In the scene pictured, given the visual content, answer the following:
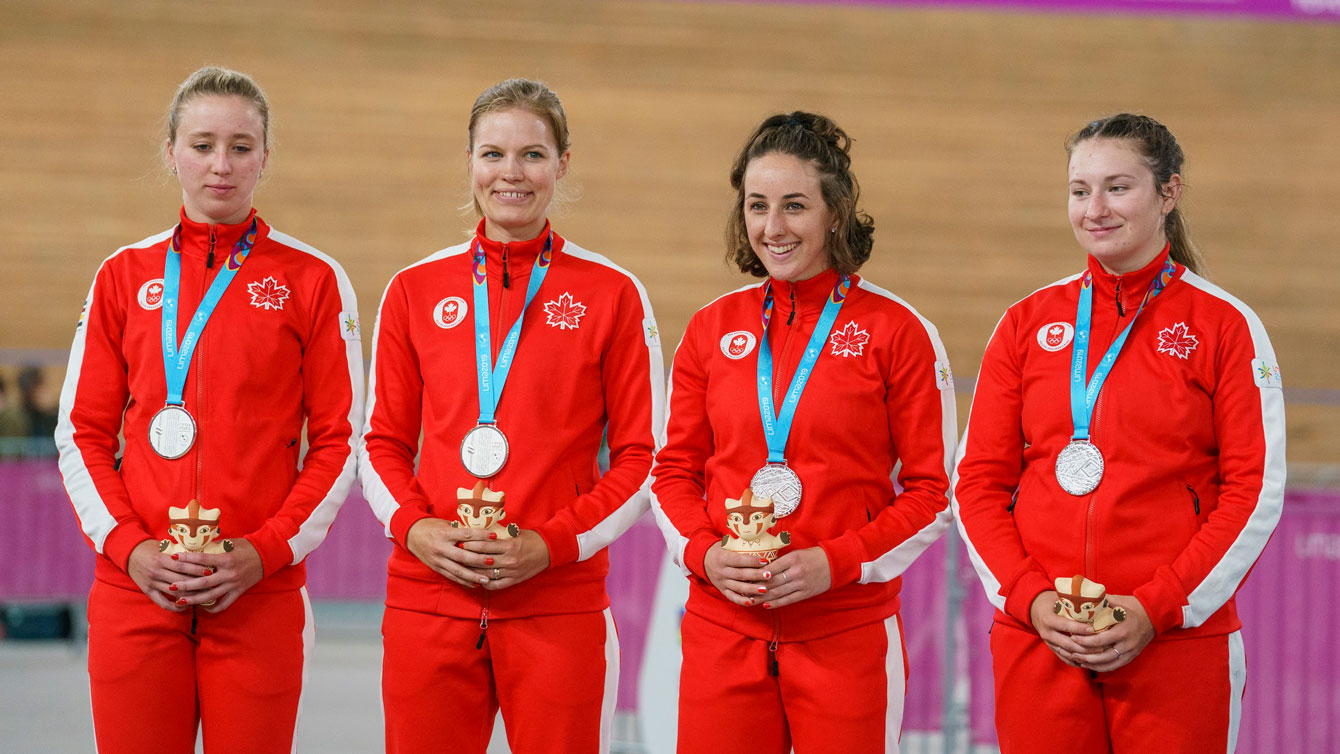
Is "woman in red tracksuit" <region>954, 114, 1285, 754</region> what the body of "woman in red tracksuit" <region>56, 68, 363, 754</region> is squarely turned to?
no

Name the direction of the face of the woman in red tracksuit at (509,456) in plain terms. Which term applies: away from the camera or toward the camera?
toward the camera

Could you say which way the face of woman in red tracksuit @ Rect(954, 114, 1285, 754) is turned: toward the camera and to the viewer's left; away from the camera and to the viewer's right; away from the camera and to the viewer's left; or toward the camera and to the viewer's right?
toward the camera and to the viewer's left

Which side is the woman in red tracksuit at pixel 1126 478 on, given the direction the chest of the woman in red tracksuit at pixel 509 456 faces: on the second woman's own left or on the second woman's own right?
on the second woman's own left

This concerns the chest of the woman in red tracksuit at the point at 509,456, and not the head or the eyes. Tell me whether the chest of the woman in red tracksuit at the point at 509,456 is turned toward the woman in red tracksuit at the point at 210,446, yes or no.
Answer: no

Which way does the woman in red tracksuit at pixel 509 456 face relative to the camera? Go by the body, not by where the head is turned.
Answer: toward the camera

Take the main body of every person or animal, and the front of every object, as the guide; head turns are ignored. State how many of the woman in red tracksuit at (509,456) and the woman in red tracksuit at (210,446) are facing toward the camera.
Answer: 2

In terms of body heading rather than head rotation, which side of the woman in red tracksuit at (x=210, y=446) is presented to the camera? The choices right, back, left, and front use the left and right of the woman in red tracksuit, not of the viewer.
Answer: front

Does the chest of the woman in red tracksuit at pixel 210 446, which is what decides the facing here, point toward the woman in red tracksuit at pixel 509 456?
no

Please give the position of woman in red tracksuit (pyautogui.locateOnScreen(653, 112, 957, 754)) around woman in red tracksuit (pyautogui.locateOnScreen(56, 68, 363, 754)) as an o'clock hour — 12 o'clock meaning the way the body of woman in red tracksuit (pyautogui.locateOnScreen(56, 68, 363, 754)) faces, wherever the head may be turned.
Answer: woman in red tracksuit (pyautogui.locateOnScreen(653, 112, 957, 754)) is roughly at 10 o'clock from woman in red tracksuit (pyautogui.locateOnScreen(56, 68, 363, 754)).

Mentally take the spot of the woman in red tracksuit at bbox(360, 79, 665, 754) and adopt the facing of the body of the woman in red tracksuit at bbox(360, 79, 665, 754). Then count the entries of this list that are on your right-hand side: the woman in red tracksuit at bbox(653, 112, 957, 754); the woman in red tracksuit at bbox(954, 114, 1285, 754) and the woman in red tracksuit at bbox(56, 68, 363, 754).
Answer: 1

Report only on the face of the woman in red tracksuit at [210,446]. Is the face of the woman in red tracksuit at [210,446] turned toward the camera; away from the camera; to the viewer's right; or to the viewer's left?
toward the camera

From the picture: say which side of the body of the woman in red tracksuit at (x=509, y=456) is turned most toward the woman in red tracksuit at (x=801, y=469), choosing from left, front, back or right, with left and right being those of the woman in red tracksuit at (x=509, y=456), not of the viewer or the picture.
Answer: left

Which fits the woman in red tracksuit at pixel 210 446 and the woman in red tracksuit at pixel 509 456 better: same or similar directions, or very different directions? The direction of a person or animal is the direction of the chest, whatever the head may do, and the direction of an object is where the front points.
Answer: same or similar directions
